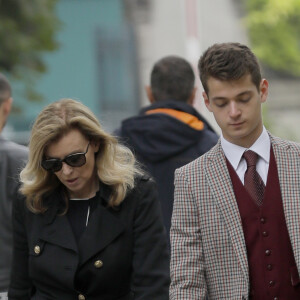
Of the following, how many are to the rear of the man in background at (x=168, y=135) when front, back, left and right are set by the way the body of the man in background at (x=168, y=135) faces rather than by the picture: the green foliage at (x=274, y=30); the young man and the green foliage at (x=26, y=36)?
1

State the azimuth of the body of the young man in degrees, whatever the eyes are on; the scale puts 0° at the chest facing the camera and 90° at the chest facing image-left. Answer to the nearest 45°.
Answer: approximately 0°

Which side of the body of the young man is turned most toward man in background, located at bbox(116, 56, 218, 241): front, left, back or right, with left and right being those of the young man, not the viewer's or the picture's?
back

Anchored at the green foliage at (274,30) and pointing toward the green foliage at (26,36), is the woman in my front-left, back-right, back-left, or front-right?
front-left

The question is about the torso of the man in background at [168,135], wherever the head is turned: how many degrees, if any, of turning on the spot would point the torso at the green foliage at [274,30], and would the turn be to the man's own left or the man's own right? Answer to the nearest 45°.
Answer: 0° — they already face it

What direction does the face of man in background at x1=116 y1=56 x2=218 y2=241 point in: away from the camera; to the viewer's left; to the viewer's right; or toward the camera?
away from the camera

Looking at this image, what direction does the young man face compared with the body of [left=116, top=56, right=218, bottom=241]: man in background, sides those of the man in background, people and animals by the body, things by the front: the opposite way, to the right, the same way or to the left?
the opposite way

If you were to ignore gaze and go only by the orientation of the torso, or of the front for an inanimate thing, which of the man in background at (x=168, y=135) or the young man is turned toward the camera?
the young man

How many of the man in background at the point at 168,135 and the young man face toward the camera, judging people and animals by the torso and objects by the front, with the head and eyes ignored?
1

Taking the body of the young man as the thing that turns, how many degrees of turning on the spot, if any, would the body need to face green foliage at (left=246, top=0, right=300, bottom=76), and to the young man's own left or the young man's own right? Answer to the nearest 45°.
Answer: approximately 180°

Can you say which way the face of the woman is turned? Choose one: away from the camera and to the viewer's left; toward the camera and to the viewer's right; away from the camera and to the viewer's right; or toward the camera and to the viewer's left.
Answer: toward the camera and to the viewer's left

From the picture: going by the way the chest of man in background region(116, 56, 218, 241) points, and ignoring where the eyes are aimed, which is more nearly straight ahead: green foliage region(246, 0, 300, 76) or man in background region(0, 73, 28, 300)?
the green foliage

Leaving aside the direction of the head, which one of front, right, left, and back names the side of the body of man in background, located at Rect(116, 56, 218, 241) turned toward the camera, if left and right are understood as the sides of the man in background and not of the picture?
back

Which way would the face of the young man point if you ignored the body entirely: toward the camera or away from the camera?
toward the camera
